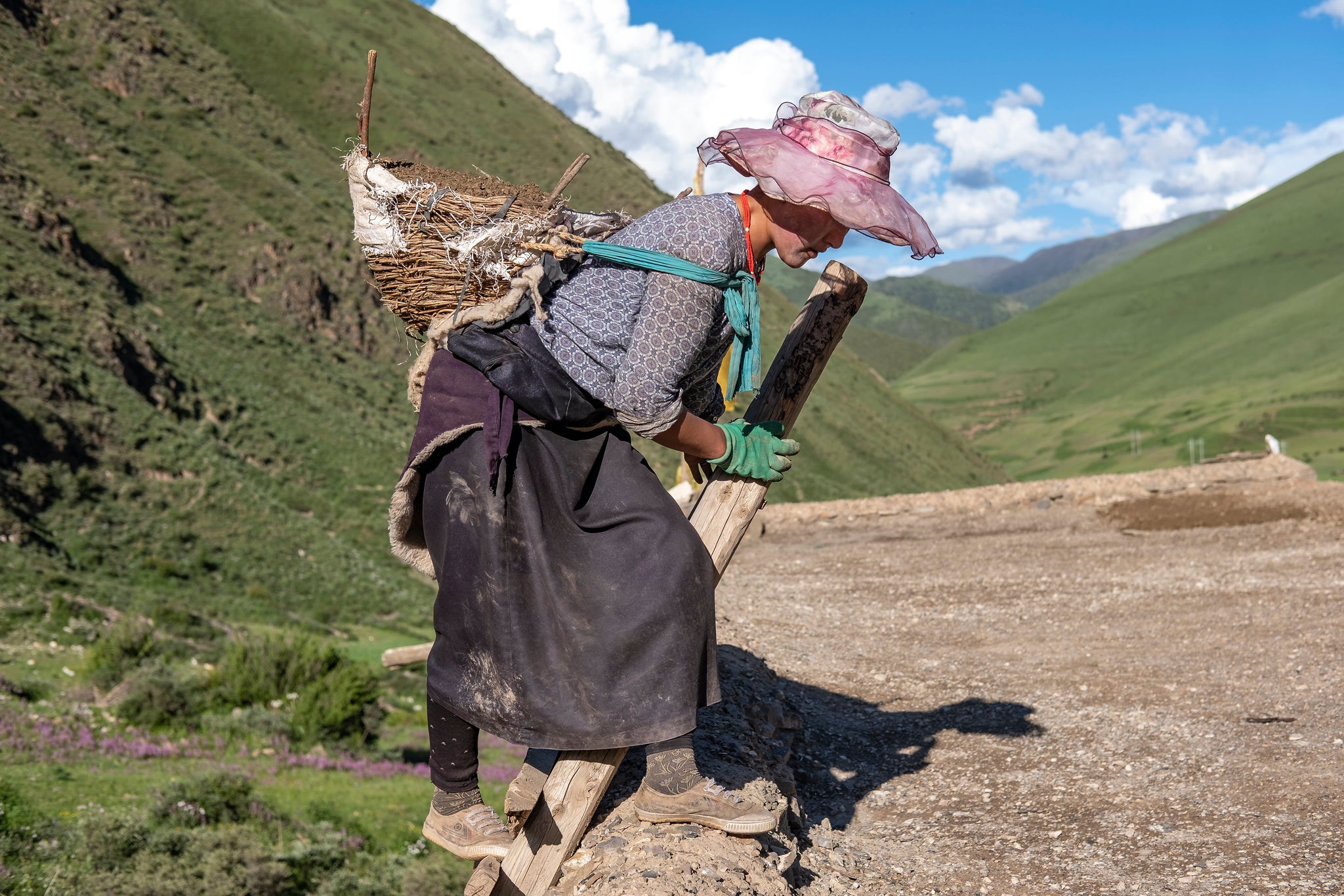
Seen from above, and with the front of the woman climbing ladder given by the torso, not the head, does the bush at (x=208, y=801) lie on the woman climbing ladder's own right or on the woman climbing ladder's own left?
on the woman climbing ladder's own left

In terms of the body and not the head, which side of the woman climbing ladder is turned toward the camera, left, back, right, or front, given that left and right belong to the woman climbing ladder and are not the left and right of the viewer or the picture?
right
